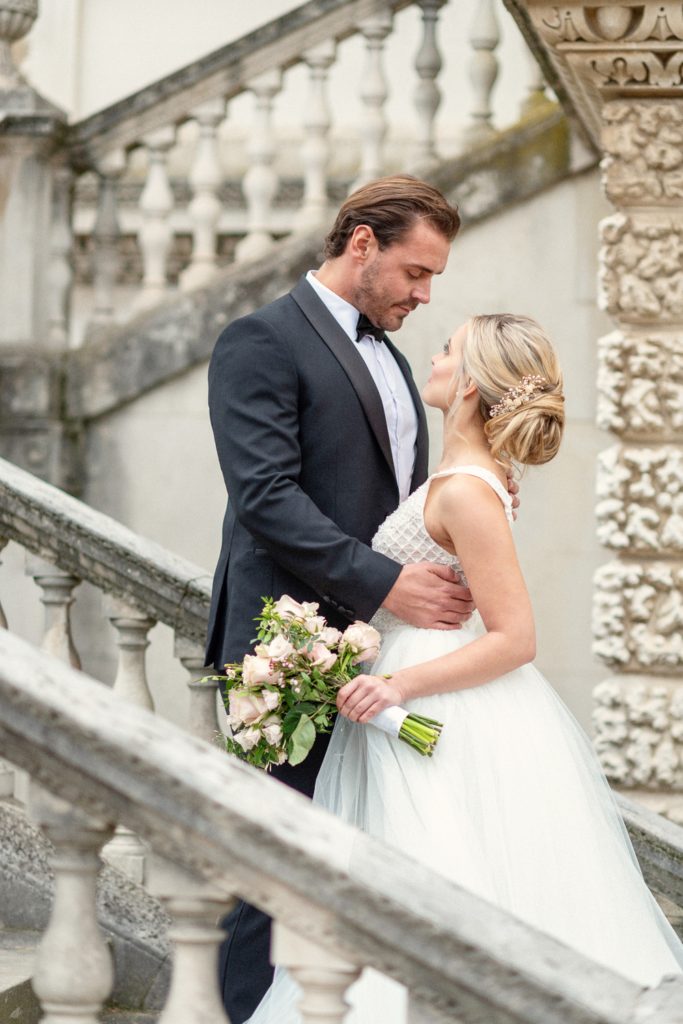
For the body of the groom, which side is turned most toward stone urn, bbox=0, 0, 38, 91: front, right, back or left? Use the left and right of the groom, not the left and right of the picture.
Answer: back

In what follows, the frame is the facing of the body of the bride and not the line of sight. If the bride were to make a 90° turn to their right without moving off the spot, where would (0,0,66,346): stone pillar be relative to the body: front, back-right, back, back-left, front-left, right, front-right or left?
front-left

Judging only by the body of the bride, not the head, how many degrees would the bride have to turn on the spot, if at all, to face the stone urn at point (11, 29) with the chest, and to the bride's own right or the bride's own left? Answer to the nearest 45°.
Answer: approximately 45° to the bride's own right

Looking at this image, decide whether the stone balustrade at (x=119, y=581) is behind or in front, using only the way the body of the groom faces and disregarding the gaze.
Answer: behind

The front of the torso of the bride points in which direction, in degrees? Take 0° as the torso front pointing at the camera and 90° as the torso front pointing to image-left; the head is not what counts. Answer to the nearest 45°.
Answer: approximately 90°

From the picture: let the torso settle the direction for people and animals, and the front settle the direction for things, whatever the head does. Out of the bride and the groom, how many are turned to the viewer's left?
1

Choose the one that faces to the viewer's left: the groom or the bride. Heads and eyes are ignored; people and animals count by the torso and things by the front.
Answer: the bride

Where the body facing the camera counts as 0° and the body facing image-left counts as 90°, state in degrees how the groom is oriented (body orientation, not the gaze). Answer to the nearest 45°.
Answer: approximately 315°
